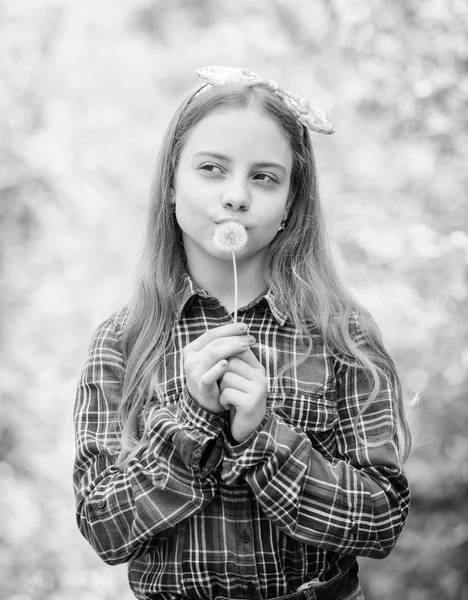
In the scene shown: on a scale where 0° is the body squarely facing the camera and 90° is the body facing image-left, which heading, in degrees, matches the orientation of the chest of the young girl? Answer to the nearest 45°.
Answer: approximately 0°
